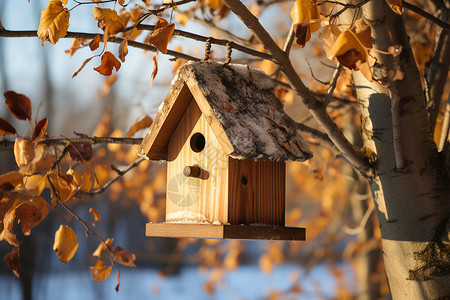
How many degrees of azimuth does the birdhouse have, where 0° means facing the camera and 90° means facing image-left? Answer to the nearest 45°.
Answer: approximately 45°

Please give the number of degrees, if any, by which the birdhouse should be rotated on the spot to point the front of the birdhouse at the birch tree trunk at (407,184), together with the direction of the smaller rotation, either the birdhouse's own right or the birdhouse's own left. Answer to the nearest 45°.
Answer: approximately 135° to the birdhouse's own left

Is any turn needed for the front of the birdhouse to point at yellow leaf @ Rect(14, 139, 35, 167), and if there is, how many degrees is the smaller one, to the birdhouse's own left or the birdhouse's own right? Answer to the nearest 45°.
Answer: approximately 45° to the birdhouse's own right

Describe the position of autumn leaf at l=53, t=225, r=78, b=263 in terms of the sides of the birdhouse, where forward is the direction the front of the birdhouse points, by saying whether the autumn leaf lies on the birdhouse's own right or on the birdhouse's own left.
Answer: on the birdhouse's own right

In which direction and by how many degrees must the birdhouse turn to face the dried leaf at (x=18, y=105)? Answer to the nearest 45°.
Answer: approximately 45° to its right

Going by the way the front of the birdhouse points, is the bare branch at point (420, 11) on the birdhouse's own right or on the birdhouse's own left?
on the birdhouse's own left

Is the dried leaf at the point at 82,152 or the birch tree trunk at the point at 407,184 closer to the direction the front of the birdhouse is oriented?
the dried leaf

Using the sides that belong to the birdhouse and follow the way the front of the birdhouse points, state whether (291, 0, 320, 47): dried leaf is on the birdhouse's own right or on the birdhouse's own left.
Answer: on the birdhouse's own left

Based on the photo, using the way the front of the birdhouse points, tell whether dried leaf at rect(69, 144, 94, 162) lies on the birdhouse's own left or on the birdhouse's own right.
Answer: on the birdhouse's own right
